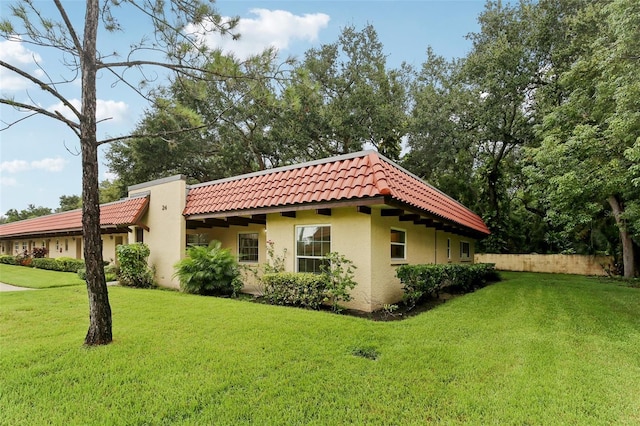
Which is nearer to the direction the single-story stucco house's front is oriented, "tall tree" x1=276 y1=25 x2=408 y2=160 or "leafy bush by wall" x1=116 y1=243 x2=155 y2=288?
the leafy bush by wall

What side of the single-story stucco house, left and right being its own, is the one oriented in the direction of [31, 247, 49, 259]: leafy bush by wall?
right

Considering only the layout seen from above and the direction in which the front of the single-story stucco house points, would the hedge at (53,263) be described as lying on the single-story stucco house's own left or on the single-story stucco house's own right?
on the single-story stucco house's own right

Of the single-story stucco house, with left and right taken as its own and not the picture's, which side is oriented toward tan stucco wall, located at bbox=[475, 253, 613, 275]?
back

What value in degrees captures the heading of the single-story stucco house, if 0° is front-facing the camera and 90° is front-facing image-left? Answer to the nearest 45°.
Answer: approximately 45°

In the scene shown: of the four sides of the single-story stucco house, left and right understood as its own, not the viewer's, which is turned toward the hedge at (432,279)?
left
